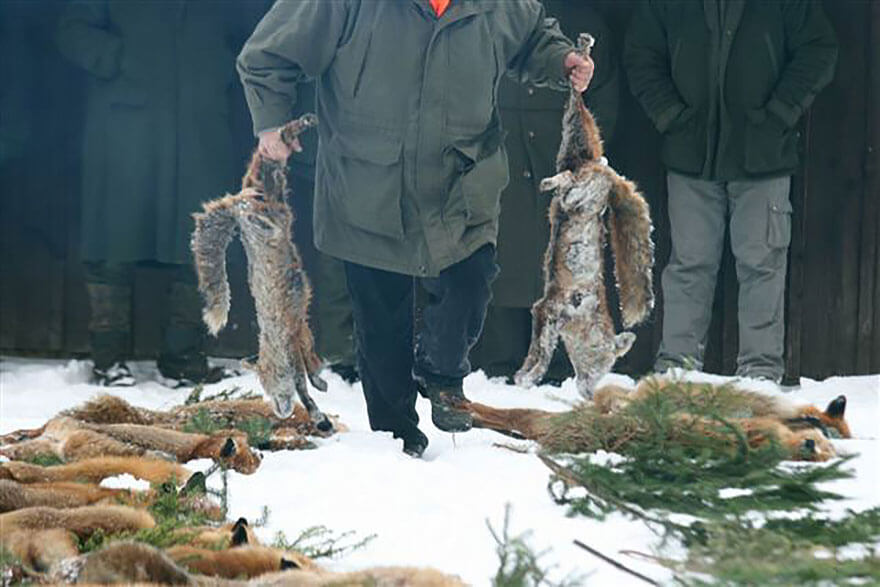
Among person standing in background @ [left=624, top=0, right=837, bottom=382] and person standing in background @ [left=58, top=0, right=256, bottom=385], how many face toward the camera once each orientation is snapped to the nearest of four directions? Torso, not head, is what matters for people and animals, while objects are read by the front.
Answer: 2

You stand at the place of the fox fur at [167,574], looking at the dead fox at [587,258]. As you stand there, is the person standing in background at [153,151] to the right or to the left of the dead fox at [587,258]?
left

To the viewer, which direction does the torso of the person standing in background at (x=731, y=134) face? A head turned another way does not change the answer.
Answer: toward the camera

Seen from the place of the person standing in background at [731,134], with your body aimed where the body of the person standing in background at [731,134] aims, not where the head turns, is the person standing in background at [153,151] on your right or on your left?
on your right

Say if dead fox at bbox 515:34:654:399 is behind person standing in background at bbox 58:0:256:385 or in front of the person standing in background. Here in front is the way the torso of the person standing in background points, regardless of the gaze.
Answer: in front

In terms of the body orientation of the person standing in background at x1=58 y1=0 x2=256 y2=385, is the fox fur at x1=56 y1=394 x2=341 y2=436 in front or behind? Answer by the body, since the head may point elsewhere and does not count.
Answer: in front

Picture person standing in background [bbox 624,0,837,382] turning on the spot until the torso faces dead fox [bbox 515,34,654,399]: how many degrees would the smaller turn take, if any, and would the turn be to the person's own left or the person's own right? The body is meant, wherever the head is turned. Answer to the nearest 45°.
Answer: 0° — they already face it

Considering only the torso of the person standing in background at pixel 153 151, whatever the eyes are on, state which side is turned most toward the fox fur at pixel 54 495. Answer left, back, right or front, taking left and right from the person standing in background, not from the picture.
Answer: front

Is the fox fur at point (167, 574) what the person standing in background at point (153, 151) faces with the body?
yes

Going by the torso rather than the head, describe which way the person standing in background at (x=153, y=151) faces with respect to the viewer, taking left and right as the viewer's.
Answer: facing the viewer

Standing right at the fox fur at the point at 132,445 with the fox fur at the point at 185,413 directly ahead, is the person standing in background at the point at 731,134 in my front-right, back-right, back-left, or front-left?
front-right

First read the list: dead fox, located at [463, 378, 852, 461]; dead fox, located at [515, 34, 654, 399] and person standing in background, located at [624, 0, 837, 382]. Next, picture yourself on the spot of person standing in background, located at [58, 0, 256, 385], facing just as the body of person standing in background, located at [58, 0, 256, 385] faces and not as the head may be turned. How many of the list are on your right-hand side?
0

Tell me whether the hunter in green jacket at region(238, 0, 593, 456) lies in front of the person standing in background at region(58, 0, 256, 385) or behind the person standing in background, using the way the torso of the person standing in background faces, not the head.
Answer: in front
